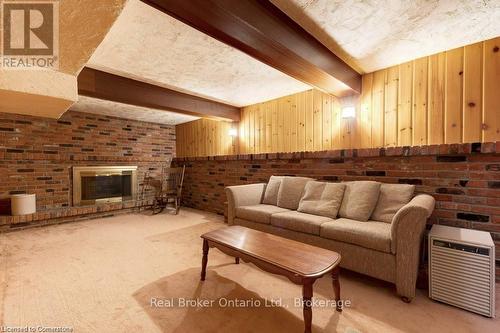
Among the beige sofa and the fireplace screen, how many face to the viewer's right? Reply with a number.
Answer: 0

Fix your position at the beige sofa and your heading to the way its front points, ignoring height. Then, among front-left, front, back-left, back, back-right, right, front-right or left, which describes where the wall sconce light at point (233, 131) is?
right

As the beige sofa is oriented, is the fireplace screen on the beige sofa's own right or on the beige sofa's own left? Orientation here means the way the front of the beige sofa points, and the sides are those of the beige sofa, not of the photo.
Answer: on the beige sofa's own right

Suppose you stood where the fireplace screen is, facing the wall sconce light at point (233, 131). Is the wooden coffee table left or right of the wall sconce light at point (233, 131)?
right

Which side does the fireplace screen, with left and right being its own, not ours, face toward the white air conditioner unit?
front
